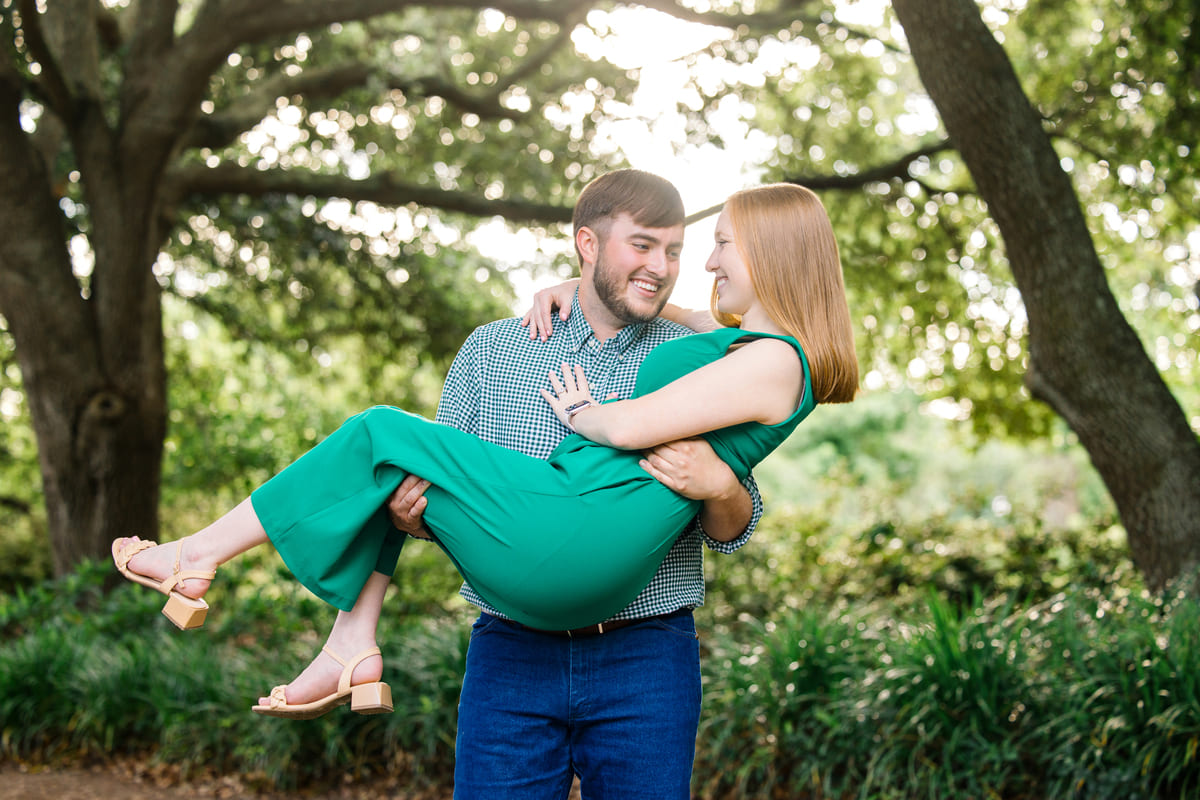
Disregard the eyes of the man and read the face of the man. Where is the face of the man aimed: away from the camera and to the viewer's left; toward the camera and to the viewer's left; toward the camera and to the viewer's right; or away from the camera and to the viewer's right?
toward the camera and to the viewer's right

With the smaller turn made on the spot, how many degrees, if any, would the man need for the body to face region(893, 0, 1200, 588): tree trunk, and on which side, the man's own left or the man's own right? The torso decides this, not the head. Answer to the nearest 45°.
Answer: approximately 135° to the man's own left

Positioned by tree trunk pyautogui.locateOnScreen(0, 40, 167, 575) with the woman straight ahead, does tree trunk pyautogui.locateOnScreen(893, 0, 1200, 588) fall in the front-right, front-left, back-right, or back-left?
front-left

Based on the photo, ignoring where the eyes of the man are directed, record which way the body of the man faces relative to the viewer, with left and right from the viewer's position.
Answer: facing the viewer

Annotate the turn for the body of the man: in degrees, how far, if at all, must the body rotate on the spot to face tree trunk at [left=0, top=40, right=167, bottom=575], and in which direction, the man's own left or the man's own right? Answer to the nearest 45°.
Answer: approximately 135° to the man's own right

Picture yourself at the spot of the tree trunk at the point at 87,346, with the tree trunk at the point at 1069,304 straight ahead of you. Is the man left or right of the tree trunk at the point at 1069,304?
right
